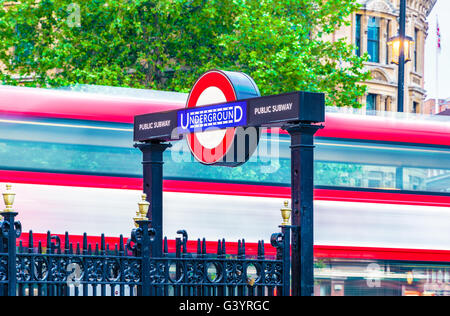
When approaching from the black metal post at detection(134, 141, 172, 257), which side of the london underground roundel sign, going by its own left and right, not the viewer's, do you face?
right

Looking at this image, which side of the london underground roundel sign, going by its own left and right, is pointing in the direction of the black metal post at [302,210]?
left

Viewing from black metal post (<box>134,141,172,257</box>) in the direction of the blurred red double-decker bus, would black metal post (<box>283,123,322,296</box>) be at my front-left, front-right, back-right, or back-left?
back-right

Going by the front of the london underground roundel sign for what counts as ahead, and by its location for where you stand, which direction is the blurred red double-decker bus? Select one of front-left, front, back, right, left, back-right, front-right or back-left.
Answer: back-right

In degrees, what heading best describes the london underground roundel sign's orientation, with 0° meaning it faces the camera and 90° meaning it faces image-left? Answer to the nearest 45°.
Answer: approximately 45°
